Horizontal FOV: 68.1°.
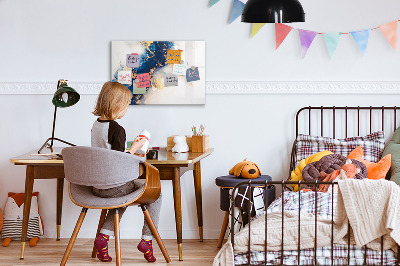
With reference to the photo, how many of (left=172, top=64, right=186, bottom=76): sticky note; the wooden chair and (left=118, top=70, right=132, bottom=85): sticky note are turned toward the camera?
2

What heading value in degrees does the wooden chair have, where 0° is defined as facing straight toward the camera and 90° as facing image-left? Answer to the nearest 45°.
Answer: approximately 225°

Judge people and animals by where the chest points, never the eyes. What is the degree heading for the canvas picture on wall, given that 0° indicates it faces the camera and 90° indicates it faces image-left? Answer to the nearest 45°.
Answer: approximately 0°

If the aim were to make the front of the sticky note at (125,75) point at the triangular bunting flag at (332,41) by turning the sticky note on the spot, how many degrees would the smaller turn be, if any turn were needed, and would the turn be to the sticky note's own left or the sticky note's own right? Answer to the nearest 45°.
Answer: approximately 90° to the sticky note's own left

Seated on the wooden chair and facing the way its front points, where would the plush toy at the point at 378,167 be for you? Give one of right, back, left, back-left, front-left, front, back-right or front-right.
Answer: front-right

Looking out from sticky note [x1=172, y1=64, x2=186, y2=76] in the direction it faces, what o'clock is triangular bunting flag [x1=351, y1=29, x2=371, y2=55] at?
The triangular bunting flag is roughly at 9 o'clock from the sticky note.

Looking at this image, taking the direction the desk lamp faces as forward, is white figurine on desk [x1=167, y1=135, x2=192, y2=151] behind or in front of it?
in front
